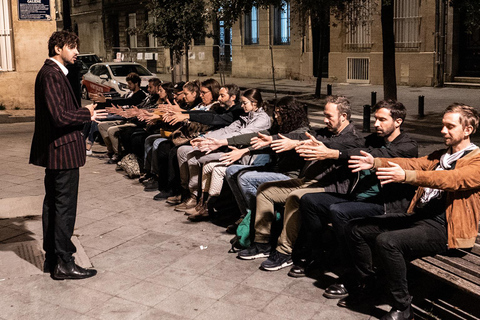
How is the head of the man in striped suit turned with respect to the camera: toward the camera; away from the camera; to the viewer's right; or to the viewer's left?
to the viewer's right

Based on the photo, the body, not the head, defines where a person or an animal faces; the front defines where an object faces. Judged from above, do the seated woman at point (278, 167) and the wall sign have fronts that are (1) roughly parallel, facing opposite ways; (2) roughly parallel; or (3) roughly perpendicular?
roughly perpendicular

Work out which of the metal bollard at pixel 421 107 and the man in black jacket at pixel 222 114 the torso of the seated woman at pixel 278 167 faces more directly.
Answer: the man in black jacket

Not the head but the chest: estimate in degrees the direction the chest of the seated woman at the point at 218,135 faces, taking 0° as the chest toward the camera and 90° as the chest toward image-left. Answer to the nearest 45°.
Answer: approximately 90°

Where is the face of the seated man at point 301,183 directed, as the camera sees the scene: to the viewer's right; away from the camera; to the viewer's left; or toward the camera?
to the viewer's left

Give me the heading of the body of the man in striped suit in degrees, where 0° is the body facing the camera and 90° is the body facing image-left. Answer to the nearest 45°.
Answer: approximately 270°

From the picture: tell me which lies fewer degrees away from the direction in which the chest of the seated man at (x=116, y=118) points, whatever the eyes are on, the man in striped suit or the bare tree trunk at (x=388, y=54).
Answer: the man in striped suit

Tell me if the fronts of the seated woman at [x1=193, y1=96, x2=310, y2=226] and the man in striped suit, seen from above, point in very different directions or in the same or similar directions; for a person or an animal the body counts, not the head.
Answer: very different directions

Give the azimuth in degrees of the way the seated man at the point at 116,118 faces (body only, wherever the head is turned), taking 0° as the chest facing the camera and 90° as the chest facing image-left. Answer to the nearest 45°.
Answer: approximately 90°

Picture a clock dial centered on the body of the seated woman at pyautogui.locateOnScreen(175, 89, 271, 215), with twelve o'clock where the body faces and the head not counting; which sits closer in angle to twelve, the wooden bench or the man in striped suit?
the man in striped suit

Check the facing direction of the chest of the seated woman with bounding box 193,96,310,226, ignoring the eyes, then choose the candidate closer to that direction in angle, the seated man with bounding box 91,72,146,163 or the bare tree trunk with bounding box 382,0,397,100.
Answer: the seated man

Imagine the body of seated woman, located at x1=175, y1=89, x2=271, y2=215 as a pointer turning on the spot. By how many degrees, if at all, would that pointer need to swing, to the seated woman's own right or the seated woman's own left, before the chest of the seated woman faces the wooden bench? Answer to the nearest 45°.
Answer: approximately 135° to the seated woman's own left

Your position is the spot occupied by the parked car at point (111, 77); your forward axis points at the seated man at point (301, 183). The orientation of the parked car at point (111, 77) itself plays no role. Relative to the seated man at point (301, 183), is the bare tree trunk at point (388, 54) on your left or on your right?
left
